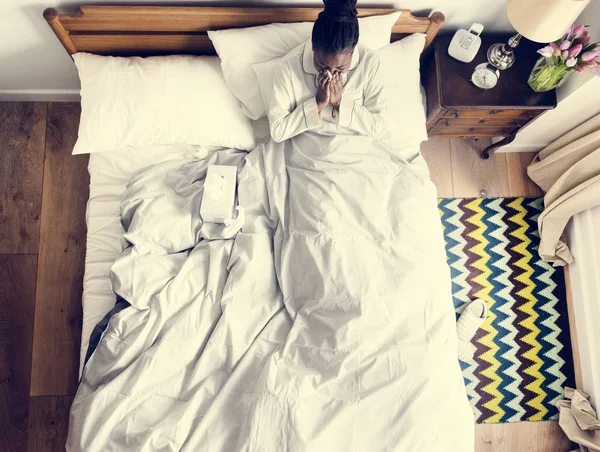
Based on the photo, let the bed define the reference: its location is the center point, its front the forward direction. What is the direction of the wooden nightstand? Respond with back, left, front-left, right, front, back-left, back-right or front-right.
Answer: left

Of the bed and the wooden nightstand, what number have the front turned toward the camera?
2

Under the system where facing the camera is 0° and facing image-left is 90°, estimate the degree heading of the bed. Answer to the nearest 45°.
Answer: approximately 0°

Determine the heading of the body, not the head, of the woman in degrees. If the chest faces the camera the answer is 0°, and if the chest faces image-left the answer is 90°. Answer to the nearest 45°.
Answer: approximately 0°

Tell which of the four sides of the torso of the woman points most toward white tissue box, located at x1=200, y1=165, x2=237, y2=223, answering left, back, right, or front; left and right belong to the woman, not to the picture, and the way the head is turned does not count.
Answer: right

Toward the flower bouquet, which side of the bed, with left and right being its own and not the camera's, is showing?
left

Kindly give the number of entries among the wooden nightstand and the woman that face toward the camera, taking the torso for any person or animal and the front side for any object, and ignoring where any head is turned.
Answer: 2
